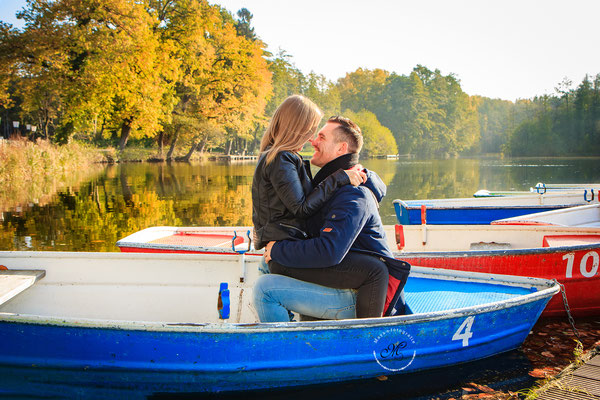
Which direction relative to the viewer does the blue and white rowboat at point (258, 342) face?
to the viewer's right

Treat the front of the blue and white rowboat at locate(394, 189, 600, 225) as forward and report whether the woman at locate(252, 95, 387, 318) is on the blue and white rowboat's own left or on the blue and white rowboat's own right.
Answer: on the blue and white rowboat's own right

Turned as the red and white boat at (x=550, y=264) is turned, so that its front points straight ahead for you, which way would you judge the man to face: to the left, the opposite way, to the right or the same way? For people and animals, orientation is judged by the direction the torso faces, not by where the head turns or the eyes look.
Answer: the opposite way

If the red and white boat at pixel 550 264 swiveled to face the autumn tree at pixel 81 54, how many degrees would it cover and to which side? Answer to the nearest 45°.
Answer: approximately 135° to its left

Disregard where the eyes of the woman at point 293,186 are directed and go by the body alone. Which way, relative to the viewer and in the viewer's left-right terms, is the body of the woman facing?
facing to the right of the viewer

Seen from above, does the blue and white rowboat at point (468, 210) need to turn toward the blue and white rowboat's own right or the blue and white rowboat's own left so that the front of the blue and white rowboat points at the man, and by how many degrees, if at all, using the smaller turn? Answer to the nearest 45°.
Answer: approximately 90° to the blue and white rowboat's own right

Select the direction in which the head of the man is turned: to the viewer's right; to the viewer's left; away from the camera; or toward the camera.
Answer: to the viewer's left

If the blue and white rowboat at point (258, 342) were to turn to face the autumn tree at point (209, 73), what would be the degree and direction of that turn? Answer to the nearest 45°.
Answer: approximately 90° to its left

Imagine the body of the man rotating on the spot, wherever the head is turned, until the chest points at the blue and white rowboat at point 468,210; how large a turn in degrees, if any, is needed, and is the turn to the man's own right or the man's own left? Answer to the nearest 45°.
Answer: approximately 90° to the man's own right

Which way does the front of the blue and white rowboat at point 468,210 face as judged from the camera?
facing to the right of the viewer

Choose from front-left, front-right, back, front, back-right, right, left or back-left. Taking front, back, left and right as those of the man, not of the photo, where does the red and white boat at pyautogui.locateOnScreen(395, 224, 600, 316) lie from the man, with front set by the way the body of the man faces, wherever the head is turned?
back-right

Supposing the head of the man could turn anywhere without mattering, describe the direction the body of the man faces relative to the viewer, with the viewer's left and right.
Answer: facing to the left of the viewer

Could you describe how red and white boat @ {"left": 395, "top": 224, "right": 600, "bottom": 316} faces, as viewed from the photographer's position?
facing to the right of the viewer
